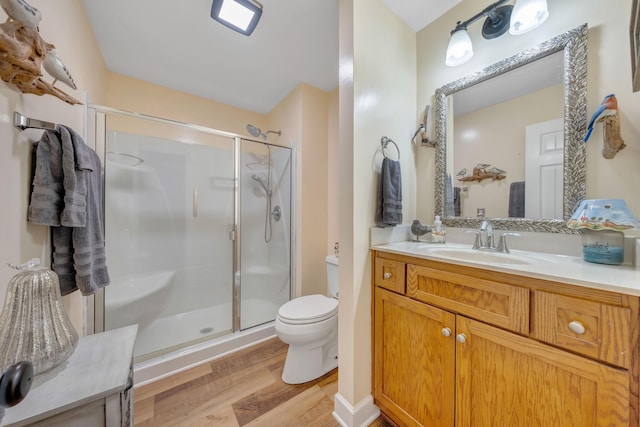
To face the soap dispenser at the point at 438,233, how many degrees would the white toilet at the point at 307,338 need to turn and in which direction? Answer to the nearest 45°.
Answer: approximately 135° to its left

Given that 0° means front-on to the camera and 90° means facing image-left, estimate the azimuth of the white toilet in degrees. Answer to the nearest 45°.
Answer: approximately 45°

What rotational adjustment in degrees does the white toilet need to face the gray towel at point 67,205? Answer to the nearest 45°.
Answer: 0° — it already faces it

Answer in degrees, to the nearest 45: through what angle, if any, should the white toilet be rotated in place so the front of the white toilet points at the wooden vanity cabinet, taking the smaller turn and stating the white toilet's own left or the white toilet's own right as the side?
approximately 90° to the white toilet's own left

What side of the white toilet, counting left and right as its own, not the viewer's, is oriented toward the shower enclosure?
right

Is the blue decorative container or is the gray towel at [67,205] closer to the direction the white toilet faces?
the gray towel

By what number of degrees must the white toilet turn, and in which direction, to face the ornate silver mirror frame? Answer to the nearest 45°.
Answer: approximately 90° to its left

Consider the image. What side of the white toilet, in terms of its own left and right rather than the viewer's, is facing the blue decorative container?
left
